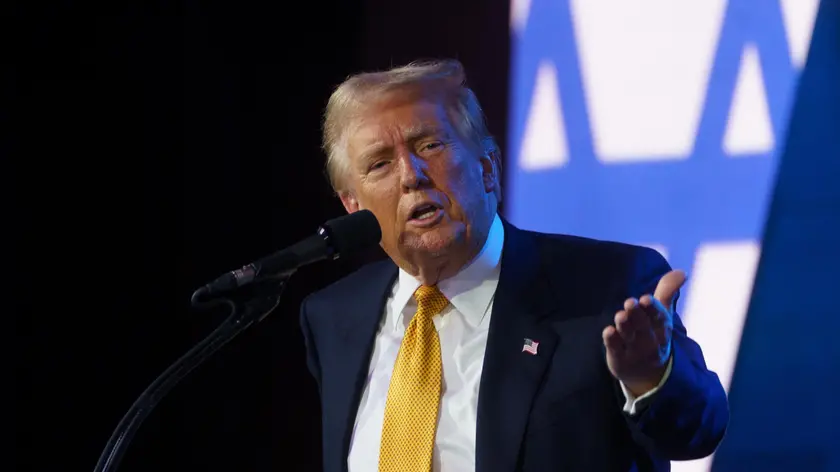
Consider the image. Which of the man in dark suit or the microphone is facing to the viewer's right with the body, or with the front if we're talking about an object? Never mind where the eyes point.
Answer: the microphone

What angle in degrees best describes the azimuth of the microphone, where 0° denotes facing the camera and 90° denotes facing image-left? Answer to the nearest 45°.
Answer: approximately 270°

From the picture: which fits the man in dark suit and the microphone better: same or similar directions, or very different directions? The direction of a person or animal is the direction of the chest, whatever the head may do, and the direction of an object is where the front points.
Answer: very different directions

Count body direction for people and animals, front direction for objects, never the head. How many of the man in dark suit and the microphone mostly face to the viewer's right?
1

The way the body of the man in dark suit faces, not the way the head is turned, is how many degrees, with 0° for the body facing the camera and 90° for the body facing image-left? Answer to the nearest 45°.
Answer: approximately 45°

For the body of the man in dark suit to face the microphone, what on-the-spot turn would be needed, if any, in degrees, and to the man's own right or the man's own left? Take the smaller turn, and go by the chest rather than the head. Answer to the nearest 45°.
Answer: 0° — they already face it

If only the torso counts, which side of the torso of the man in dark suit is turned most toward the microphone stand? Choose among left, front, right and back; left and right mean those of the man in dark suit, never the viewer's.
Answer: front
